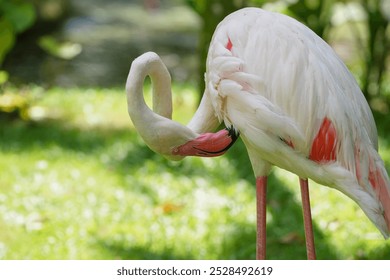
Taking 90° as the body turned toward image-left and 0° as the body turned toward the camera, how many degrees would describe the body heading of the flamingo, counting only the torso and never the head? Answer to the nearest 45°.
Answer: approximately 90°
